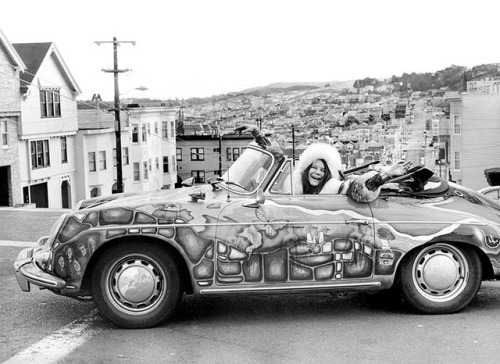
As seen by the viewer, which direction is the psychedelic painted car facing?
to the viewer's left

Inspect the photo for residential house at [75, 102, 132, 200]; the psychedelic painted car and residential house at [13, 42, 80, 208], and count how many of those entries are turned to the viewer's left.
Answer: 1

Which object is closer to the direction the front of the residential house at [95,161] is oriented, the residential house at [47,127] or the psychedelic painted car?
the psychedelic painted car

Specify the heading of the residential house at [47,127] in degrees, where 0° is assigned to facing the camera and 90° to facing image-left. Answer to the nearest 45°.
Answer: approximately 315°

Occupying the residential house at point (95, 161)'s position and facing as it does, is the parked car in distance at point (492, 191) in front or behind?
in front

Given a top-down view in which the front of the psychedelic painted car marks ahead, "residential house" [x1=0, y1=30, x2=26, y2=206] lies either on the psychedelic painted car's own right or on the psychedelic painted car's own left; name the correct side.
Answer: on the psychedelic painted car's own right

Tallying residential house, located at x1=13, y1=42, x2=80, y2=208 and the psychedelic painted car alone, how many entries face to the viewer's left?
1

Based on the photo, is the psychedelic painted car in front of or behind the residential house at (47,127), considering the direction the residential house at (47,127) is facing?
in front
